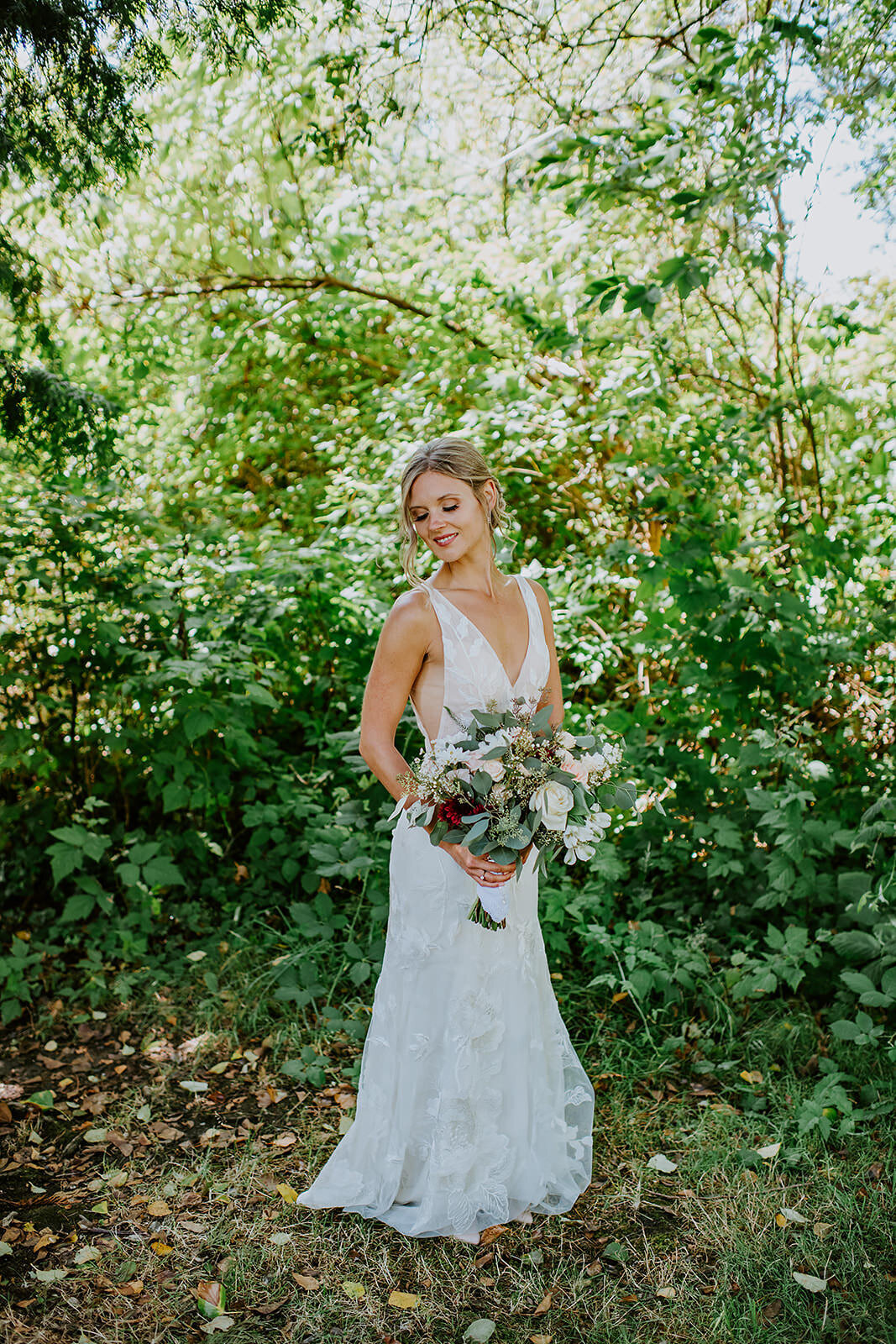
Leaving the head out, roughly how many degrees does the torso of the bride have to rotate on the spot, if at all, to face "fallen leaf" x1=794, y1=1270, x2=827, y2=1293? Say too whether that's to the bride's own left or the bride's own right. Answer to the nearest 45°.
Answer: approximately 45° to the bride's own left

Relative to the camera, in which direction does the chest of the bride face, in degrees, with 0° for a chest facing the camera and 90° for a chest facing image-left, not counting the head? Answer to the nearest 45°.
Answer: approximately 315°

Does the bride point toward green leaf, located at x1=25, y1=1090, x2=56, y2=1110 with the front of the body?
no
